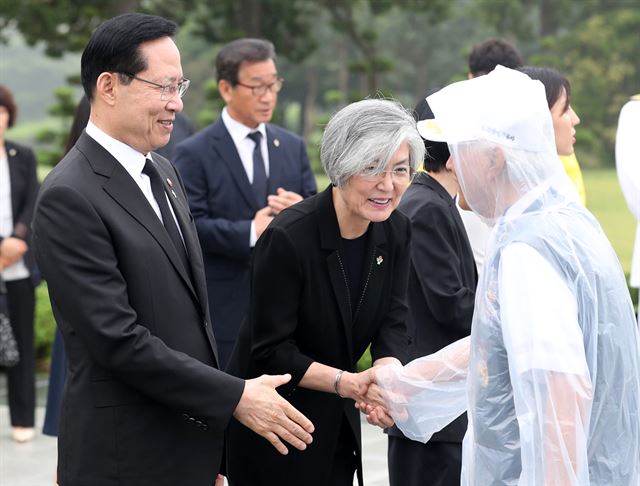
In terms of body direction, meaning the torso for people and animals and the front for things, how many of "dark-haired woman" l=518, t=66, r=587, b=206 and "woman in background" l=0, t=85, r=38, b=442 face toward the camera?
1

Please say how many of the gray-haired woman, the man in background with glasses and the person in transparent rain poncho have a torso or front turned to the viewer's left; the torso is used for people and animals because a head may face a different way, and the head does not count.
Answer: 1

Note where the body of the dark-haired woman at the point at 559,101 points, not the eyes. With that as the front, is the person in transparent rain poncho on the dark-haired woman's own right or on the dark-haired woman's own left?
on the dark-haired woman's own right

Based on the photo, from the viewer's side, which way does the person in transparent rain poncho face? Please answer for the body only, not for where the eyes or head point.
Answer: to the viewer's left

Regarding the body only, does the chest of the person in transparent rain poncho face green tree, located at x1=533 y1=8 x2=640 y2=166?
no

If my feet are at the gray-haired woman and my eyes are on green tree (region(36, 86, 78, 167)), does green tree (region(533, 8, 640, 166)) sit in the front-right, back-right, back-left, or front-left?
front-right

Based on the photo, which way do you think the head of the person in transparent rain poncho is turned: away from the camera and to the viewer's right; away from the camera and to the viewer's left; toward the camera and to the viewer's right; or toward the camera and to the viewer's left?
away from the camera and to the viewer's left

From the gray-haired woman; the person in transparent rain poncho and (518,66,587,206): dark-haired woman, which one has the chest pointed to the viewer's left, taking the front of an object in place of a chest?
the person in transparent rain poncho

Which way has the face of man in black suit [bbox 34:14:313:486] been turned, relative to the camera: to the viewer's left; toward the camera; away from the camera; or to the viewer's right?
to the viewer's right

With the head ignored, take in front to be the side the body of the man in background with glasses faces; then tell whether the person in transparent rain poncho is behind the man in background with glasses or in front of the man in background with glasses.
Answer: in front

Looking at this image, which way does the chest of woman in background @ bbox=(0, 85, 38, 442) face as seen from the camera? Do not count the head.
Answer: toward the camera

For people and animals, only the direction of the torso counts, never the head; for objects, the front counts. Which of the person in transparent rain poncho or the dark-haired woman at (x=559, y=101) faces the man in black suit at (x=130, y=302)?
the person in transparent rain poncho

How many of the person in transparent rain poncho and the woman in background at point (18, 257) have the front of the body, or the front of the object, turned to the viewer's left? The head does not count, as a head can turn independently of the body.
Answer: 1
